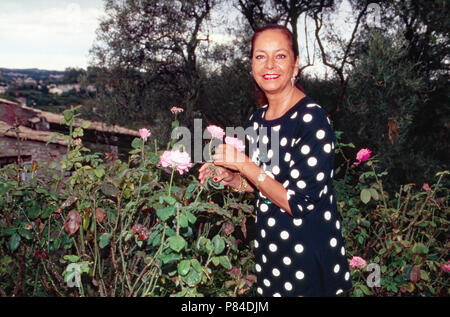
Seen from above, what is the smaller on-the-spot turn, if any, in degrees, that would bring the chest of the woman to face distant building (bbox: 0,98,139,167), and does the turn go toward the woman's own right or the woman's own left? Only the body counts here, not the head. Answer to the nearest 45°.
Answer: approximately 90° to the woman's own right

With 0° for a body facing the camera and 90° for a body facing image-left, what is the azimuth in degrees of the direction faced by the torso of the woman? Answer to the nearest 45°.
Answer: approximately 45°
